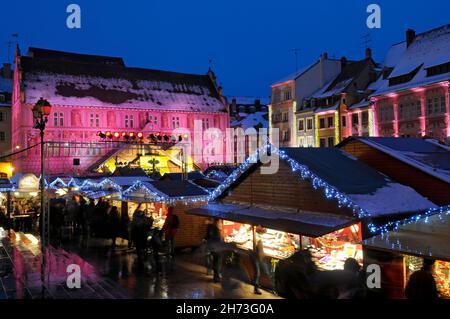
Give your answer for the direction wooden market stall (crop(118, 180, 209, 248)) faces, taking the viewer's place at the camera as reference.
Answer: facing the viewer and to the left of the viewer

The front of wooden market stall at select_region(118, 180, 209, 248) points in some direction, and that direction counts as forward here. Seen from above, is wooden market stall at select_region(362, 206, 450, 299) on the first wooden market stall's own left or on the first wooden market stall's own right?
on the first wooden market stall's own left

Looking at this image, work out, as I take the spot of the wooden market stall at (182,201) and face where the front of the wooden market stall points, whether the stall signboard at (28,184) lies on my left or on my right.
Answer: on my right

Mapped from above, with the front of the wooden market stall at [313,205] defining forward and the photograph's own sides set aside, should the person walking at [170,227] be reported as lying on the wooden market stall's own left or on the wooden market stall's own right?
on the wooden market stall's own right

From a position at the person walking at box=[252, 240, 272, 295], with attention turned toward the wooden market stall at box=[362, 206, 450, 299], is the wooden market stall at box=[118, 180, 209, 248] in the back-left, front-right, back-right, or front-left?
back-left

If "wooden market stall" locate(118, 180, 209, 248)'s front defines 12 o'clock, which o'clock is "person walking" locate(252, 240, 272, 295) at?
The person walking is roughly at 10 o'clock from the wooden market stall.

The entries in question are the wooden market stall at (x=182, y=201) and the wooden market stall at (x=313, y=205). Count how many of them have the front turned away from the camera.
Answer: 0

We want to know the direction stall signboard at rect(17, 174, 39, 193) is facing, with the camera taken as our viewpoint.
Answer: facing the viewer

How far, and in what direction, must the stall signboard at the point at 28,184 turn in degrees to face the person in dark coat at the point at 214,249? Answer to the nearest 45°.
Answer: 0° — it already faces them

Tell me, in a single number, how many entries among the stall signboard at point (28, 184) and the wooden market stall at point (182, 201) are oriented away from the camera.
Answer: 0
